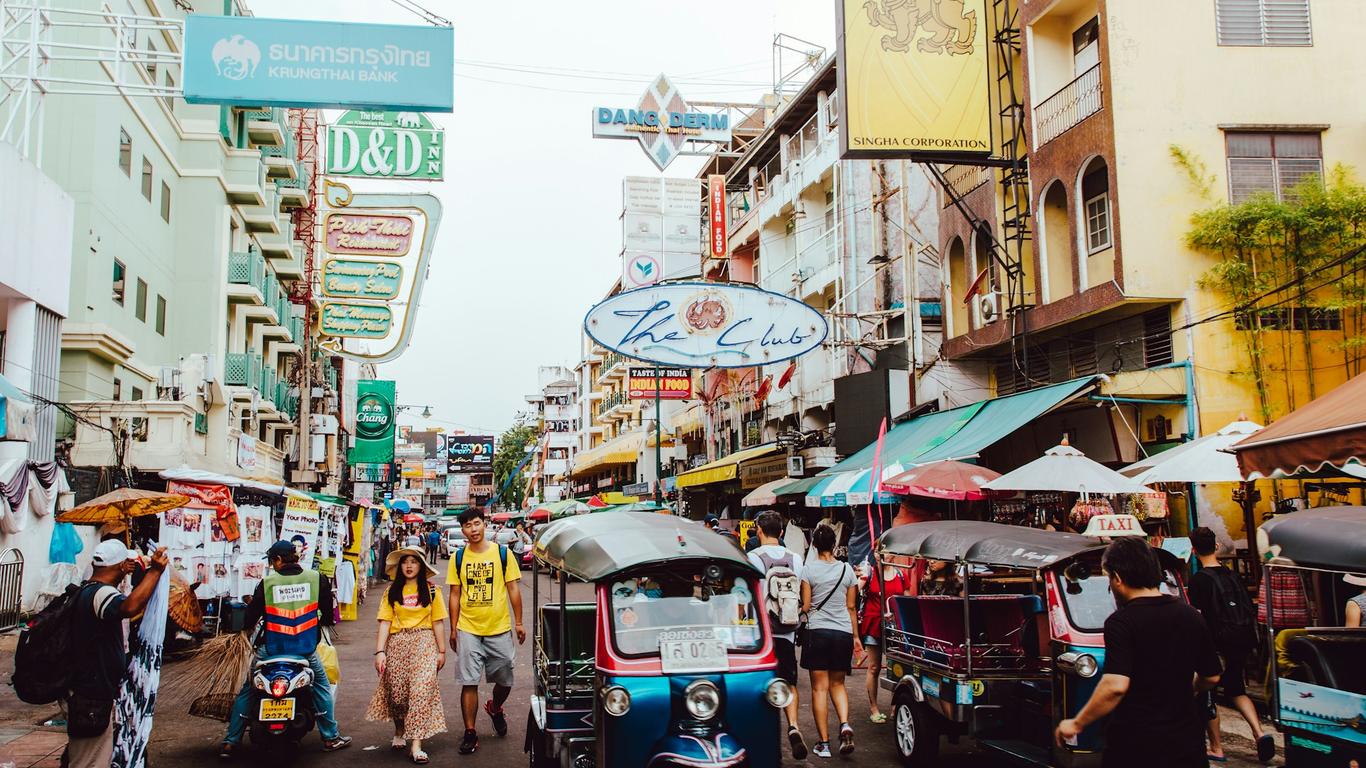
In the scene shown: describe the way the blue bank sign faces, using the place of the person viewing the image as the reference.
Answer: facing the viewer

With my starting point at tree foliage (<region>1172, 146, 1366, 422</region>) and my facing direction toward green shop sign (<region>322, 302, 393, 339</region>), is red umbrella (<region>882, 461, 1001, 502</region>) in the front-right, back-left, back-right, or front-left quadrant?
front-left

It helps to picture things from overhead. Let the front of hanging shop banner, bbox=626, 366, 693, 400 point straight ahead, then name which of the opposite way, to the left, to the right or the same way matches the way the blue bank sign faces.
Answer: the same way

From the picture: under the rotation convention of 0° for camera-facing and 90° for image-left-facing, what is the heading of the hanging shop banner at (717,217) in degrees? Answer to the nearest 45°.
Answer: approximately 0°

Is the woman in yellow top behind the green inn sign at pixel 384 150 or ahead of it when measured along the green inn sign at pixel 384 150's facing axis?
ahead

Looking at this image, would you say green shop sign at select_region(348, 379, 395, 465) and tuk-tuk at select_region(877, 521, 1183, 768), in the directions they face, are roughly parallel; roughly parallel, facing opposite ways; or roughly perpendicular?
roughly parallel

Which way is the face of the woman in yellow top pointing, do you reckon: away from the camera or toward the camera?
toward the camera

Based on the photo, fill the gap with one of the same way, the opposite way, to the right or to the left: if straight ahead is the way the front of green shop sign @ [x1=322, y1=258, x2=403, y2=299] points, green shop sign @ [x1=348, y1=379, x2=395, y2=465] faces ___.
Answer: the same way

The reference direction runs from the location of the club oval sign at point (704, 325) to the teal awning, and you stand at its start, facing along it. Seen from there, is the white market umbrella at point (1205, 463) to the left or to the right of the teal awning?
right

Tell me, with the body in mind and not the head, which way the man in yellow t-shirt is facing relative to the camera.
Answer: toward the camera

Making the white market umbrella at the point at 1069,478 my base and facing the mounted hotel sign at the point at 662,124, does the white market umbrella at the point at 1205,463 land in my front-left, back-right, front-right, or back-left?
back-right

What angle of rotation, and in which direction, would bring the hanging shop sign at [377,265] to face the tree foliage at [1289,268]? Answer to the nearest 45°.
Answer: approximately 45° to its left

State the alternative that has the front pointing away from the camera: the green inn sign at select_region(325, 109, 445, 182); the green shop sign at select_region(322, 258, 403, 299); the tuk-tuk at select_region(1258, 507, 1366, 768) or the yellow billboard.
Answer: the tuk-tuk

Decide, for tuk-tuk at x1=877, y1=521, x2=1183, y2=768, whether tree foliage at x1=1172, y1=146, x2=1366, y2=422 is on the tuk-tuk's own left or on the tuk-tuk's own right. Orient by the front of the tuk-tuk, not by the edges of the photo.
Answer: on the tuk-tuk's own left

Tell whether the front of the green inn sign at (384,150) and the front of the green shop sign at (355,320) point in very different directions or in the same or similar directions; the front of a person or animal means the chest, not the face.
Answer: same or similar directions

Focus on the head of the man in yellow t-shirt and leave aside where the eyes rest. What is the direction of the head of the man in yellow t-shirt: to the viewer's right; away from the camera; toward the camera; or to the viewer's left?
toward the camera

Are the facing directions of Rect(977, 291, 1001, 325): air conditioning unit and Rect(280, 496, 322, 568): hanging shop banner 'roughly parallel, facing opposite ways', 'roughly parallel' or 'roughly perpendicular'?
roughly perpendicular

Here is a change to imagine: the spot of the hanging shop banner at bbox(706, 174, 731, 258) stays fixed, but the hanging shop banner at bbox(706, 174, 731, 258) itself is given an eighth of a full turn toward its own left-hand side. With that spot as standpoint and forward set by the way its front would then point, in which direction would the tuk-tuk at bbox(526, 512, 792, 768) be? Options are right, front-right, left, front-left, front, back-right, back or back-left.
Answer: front-right

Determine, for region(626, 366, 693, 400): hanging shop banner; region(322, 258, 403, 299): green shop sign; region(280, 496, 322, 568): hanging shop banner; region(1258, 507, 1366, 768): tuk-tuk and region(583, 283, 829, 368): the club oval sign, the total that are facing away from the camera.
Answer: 1

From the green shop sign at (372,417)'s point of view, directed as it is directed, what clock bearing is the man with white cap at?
The man with white cap is roughly at 12 o'clock from the green shop sign.

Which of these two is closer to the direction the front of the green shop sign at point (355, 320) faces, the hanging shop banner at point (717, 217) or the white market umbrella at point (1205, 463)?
the white market umbrella

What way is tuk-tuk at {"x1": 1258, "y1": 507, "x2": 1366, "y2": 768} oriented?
away from the camera

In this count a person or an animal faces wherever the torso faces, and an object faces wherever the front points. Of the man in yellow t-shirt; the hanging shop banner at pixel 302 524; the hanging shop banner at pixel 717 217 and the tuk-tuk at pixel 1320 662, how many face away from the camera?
1
